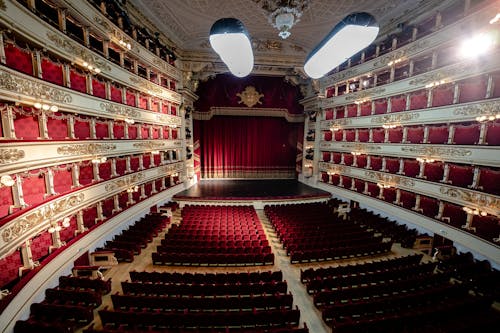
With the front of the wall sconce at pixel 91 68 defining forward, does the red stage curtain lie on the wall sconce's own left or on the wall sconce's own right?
on the wall sconce's own left

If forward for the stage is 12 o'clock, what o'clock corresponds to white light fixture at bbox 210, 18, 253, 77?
The white light fixture is roughly at 12 o'clock from the stage.

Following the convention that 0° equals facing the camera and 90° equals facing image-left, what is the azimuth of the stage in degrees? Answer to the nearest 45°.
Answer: approximately 0°

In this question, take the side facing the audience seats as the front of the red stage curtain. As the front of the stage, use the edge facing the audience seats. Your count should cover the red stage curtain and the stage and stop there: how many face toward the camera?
2

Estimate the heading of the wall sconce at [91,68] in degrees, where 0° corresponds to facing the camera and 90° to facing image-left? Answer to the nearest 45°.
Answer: approximately 315°

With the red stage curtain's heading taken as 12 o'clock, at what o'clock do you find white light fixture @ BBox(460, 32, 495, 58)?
The white light fixture is roughly at 11 o'clock from the red stage curtain.

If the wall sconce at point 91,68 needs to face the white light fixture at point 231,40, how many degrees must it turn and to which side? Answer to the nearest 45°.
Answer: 0° — it already faces it

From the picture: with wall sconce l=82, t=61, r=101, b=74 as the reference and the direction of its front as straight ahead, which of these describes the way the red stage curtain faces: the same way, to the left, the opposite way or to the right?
to the right

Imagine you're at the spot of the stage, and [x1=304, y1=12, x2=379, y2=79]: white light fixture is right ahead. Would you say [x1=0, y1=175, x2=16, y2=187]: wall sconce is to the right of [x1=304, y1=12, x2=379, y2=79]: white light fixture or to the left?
right
